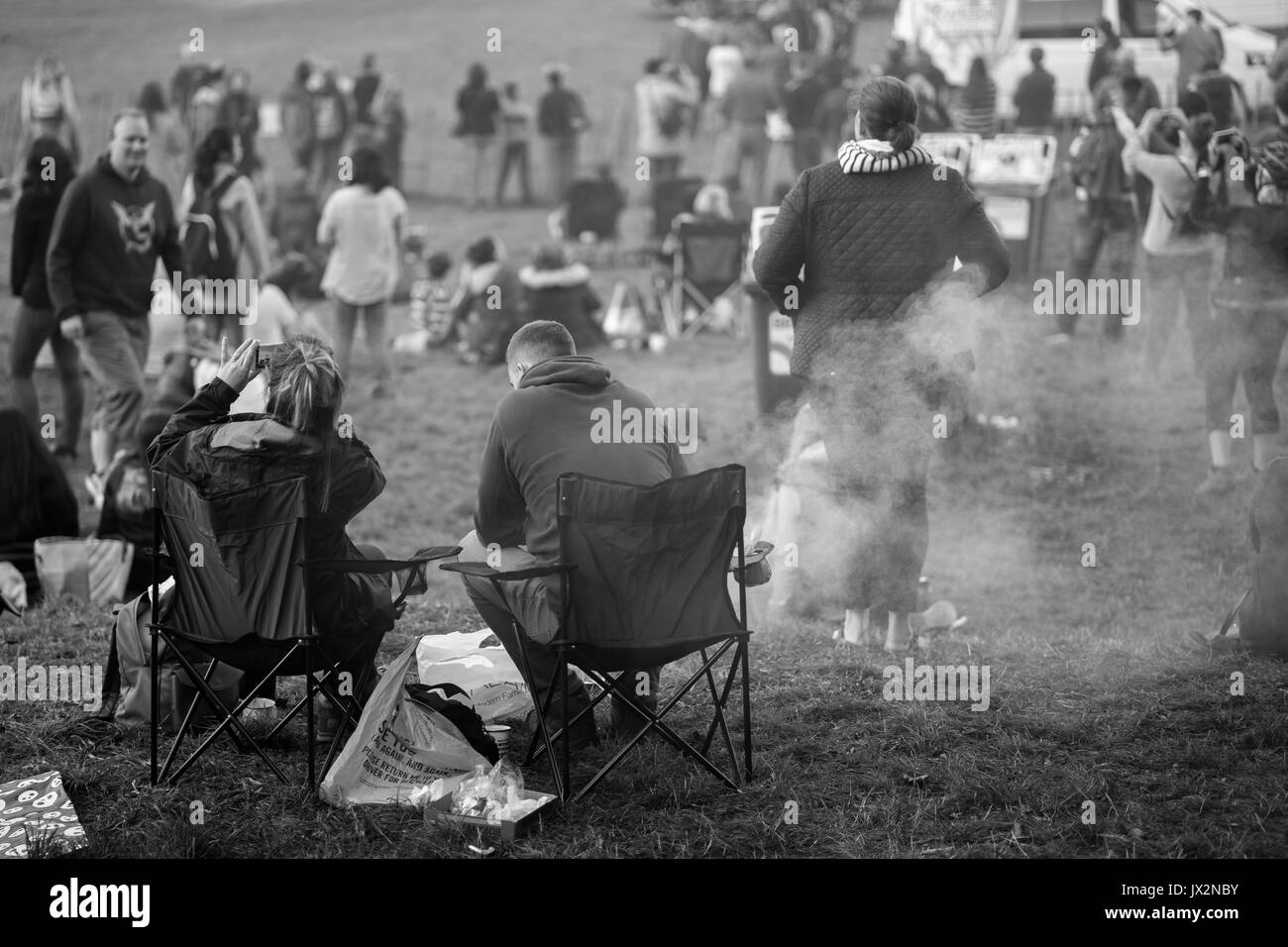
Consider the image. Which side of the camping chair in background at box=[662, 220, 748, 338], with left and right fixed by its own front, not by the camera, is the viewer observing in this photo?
back

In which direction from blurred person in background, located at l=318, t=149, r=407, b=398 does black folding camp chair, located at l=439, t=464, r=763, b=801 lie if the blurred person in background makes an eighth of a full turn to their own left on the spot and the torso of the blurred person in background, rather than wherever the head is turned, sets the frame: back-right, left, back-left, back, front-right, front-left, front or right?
back-left

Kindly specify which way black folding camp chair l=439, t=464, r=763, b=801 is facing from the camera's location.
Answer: facing away from the viewer and to the left of the viewer

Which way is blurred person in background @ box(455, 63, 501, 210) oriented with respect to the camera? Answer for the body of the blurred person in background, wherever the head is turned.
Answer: away from the camera

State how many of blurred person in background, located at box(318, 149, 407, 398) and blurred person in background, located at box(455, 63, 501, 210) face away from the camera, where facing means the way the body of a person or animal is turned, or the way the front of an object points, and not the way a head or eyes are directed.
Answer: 2

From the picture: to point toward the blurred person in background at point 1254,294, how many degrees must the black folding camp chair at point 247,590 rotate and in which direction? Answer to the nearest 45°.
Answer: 0° — it already faces them

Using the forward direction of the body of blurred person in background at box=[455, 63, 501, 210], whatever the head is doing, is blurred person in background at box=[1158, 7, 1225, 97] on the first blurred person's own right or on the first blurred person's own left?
on the first blurred person's own right

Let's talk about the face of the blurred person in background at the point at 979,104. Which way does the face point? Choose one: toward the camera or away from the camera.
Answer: away from the camera

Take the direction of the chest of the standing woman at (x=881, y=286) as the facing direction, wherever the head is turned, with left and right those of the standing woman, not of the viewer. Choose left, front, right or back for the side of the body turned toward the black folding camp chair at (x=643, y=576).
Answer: back

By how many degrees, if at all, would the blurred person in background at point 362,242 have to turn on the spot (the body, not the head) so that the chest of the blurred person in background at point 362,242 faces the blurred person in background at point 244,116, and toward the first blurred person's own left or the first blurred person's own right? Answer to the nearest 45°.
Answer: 0° — they already face them

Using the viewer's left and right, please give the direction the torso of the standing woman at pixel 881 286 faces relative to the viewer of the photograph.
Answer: facing away from the viewer

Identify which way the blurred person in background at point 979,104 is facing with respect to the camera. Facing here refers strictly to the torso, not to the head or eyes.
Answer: away from the camera

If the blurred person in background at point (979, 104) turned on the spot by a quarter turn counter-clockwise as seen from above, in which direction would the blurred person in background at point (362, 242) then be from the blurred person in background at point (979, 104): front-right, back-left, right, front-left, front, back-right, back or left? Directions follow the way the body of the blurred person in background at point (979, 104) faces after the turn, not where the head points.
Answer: front-left
